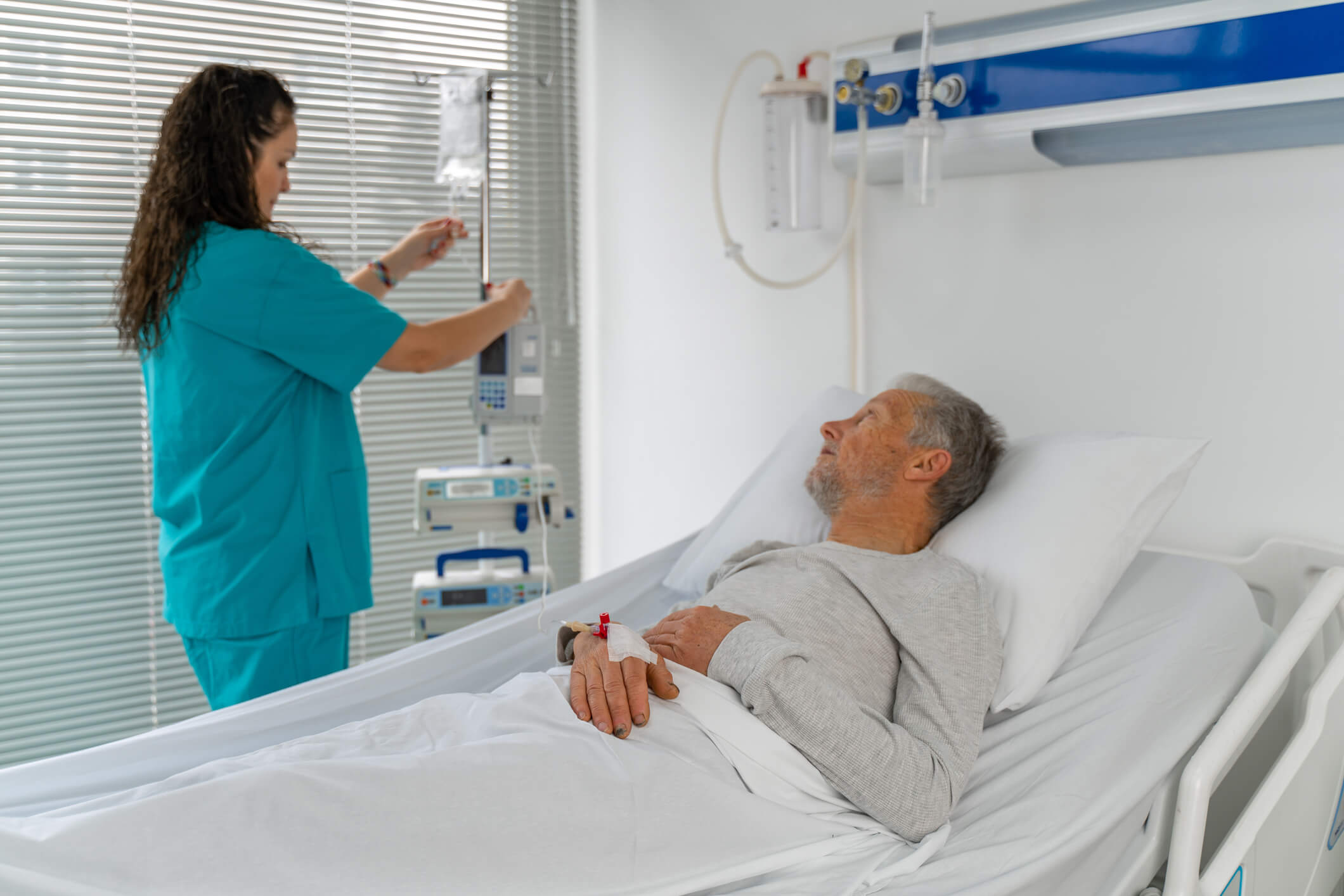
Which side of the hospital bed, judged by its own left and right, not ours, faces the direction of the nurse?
right

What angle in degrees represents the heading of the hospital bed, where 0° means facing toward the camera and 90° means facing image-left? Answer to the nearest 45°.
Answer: approximately 45°

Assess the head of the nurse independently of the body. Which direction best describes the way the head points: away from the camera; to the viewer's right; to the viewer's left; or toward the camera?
to the viewer's right

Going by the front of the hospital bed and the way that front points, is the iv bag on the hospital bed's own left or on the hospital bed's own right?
on the hospital bed's own right

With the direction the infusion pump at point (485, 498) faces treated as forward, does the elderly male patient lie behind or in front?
in front

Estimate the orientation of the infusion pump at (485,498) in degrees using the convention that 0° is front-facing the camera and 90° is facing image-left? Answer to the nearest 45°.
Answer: approximately 0°

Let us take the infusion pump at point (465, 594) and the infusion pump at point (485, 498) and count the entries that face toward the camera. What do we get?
2

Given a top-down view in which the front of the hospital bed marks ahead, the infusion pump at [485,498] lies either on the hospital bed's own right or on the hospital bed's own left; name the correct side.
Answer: on the hospital bed's own right
